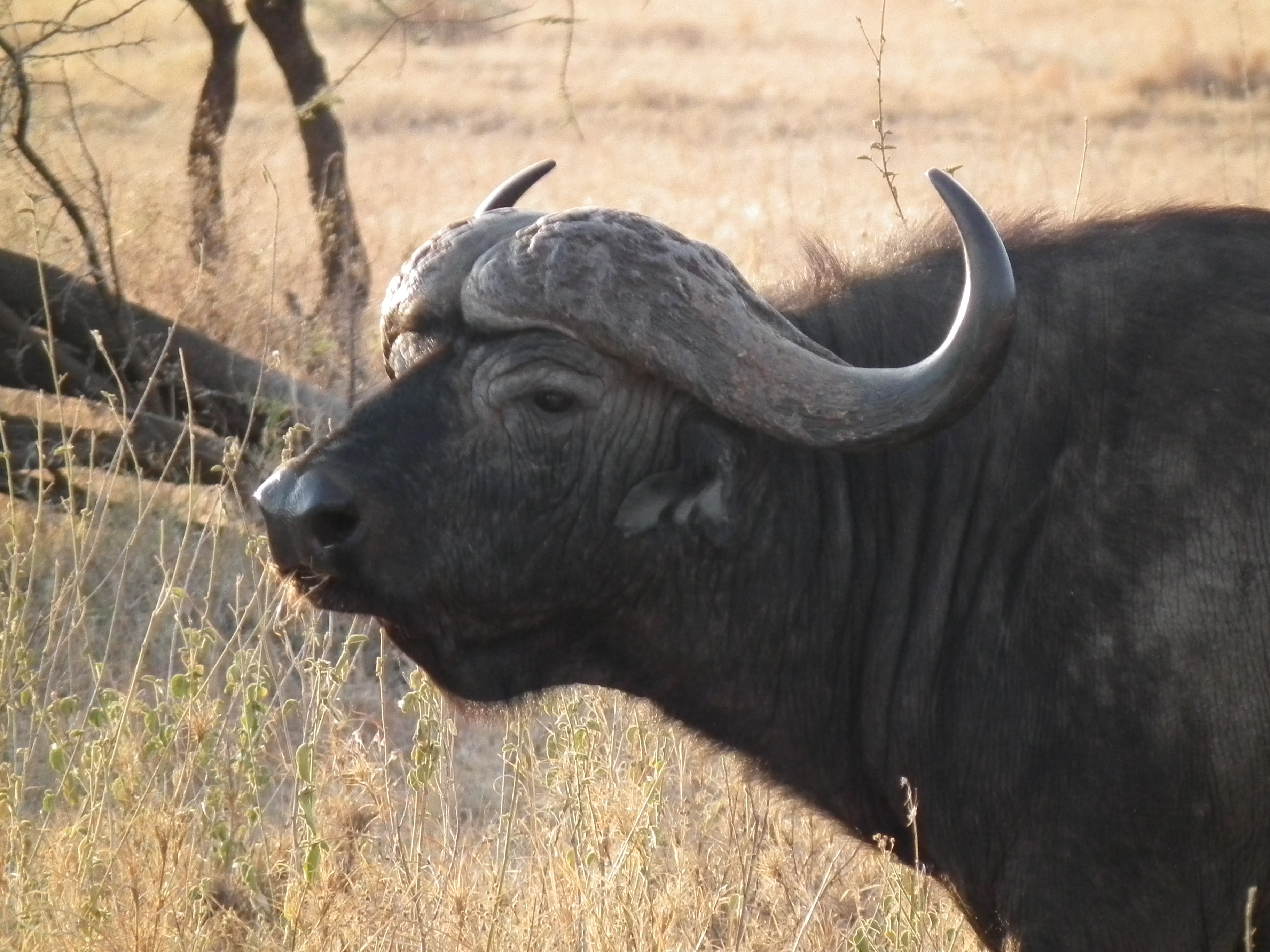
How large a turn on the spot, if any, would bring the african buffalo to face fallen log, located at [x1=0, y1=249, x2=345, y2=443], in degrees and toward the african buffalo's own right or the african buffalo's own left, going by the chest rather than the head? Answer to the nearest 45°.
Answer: approximately 45° to the african buffalo's own right

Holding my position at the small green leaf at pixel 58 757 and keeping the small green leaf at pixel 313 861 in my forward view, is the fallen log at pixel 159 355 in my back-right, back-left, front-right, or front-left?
back-left

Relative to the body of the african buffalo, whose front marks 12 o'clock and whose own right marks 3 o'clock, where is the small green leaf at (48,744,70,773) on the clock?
The small green leaf is roughly at 12 o'clock from the african buffalo.

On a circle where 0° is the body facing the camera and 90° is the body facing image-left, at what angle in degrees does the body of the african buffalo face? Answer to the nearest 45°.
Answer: approximately 90°

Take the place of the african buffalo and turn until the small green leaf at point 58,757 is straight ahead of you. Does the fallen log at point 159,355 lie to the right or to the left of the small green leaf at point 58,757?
right

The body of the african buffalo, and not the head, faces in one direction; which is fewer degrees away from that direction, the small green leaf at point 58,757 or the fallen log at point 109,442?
the small green leaf
